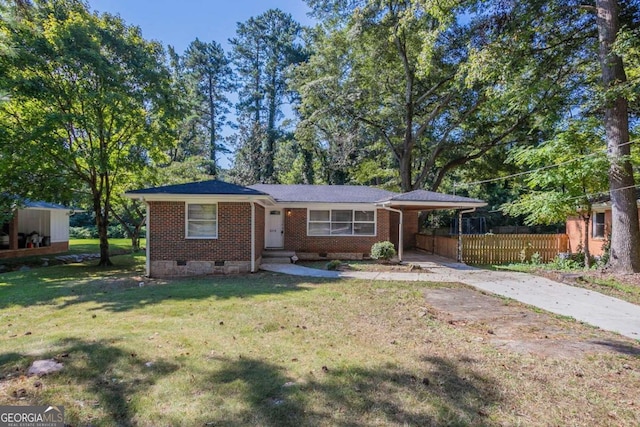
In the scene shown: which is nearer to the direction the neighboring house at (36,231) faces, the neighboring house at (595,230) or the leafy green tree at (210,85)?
the neighboring house

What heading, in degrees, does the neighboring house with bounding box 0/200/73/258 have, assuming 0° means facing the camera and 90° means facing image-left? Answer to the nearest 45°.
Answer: approximately 0°

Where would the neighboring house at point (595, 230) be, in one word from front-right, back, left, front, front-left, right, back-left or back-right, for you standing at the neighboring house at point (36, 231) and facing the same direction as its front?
front-left

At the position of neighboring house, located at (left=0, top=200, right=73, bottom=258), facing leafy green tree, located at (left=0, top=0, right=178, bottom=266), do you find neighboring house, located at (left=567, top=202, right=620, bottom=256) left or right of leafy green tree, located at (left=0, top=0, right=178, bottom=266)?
left

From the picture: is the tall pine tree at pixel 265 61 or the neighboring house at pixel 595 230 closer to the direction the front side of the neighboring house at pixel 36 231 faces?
the neighboring house

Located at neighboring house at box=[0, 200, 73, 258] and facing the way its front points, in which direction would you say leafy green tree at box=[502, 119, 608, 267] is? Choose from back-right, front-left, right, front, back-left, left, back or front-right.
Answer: front-left

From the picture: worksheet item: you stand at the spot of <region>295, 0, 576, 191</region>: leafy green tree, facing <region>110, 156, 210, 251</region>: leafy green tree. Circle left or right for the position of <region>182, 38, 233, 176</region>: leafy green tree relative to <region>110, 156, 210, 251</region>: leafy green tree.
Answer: right

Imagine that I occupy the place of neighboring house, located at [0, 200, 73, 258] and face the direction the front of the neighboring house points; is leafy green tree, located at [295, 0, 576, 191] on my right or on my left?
on my left
